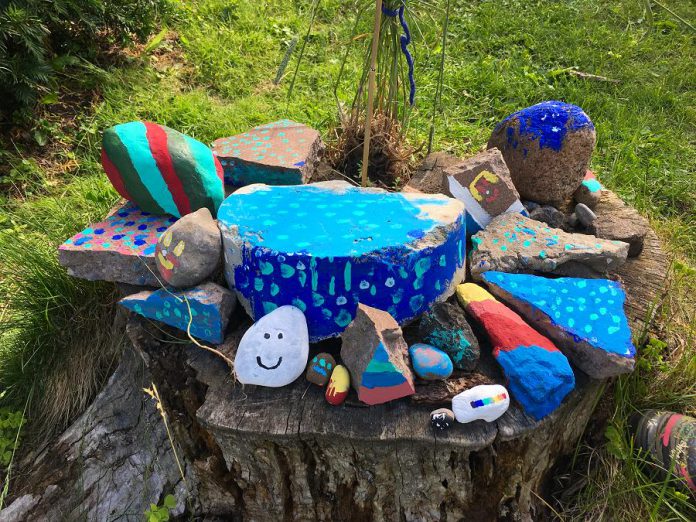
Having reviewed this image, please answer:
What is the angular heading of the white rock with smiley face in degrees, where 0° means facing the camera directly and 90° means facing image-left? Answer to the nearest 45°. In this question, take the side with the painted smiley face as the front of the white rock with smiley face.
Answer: approximately 0°

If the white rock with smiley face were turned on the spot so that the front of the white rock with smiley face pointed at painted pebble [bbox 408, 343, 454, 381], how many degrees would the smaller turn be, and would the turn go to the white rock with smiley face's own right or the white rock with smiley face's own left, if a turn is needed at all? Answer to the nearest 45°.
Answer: approximately 90° to the white rock with smiley face's own left

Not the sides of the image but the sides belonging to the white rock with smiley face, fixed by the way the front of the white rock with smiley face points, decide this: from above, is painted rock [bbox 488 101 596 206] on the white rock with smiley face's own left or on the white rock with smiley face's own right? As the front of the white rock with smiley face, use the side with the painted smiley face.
on the white rock with smiley face's own left

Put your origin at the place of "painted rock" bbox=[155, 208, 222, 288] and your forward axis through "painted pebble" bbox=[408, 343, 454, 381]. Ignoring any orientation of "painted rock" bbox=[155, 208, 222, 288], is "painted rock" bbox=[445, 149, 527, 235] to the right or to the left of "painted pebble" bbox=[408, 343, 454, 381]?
left

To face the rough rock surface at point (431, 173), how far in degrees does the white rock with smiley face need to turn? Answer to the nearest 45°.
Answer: approximately 135° to its left

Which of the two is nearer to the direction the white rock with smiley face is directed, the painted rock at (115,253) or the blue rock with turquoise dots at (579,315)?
the blue rock with turquoise dots

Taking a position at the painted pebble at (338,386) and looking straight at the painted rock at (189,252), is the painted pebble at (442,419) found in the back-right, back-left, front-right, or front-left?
back-right

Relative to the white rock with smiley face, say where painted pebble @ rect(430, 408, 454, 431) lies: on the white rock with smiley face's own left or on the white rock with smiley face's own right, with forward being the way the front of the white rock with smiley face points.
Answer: on the white rock with smiley face's own left

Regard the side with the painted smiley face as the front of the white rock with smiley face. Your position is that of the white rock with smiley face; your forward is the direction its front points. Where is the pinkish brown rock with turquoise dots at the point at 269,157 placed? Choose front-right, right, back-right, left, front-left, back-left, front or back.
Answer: back

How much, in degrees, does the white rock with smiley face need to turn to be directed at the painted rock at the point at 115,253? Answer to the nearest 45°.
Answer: approximately 135° to its right

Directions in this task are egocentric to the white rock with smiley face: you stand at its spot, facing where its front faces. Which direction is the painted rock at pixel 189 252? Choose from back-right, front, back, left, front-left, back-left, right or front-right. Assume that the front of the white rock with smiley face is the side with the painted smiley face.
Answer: back-right

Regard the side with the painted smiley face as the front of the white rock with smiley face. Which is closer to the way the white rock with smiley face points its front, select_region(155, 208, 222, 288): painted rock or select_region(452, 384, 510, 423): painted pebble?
the painted pebble
